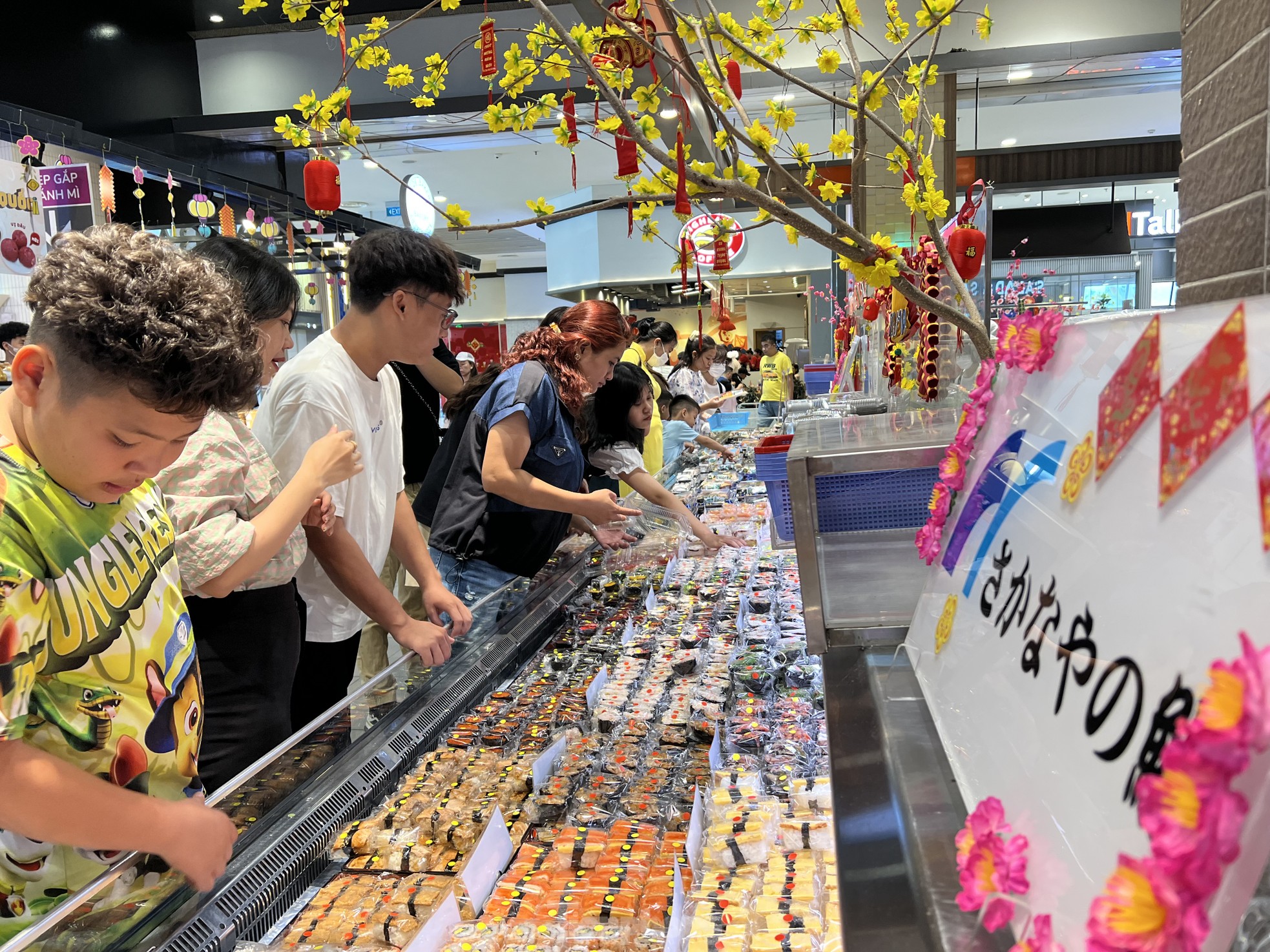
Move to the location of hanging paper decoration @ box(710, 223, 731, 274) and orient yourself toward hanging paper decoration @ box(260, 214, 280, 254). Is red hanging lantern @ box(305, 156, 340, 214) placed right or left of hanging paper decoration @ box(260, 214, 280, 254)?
left

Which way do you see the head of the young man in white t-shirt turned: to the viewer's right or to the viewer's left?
to the viewer's right

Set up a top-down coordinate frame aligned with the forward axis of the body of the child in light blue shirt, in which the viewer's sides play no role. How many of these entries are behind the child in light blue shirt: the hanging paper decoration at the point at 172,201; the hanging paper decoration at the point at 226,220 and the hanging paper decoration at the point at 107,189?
3

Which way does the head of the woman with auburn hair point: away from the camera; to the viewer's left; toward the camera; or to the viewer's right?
to the viewer's right

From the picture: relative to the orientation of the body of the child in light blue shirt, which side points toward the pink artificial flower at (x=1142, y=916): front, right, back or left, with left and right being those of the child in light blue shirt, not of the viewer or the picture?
right

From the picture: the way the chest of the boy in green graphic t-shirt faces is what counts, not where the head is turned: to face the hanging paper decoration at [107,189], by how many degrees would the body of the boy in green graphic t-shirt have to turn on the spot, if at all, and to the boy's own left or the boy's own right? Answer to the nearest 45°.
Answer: approximately 135° to the boy's own left

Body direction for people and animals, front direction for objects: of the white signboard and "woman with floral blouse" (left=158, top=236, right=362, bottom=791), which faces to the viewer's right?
the woman with floral blouse

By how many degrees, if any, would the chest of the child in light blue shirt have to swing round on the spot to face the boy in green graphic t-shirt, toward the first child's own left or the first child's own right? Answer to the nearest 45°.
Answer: approximately 90° to the first child's own right

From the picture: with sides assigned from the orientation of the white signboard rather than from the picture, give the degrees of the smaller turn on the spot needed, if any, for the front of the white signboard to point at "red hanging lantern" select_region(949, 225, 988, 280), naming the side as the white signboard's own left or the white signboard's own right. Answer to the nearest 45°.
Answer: approximately 135° to the white signboard's own right

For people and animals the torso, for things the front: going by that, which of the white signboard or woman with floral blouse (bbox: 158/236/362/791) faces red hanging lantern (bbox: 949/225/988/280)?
the woman with floral blouse

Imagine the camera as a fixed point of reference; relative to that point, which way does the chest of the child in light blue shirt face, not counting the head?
to the viewer's right

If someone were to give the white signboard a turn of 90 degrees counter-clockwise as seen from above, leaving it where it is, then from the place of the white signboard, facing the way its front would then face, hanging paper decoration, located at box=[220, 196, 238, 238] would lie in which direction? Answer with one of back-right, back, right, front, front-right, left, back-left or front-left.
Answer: back

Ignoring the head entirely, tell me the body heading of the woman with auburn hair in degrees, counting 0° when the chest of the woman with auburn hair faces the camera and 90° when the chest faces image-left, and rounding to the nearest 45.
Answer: approximately 270°

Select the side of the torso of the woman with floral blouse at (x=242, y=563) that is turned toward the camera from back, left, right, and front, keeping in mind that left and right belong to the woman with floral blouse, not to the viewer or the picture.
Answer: right

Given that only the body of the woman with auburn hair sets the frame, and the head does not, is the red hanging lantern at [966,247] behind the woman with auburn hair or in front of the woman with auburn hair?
in front
